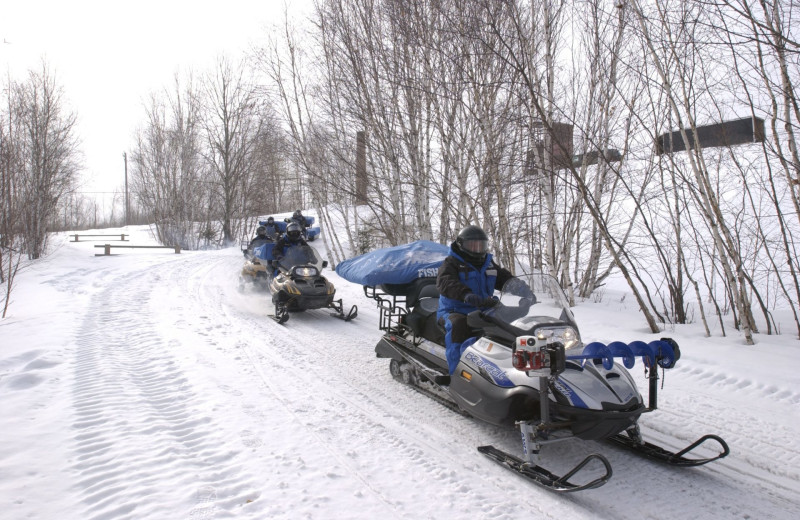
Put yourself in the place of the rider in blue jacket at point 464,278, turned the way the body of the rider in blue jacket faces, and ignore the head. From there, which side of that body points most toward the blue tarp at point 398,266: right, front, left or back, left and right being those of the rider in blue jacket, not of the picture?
back

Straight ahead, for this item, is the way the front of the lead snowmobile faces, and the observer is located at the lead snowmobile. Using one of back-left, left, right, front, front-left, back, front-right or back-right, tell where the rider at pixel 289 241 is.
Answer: back

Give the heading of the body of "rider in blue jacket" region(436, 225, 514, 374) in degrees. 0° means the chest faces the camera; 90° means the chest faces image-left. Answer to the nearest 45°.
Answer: approximately 315°

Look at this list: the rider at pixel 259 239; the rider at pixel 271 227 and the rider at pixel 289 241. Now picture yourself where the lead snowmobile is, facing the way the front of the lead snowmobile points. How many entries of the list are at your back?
3

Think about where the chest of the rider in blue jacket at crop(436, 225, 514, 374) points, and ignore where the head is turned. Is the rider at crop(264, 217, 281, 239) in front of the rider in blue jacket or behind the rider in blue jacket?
behind

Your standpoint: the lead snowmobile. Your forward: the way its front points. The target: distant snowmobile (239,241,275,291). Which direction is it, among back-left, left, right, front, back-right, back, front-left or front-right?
back

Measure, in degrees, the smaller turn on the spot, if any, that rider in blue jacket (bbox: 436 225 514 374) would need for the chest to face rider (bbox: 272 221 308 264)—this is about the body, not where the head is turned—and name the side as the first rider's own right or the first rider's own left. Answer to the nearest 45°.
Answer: approximately 180°

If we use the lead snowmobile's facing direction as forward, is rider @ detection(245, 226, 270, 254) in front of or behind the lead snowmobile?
behind

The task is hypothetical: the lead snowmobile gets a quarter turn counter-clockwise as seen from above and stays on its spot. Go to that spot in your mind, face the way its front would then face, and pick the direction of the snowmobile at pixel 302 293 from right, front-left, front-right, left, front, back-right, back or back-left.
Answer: left
